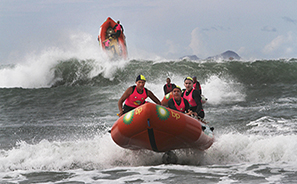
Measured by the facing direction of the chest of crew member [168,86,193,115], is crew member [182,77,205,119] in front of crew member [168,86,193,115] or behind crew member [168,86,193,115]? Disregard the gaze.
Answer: behind

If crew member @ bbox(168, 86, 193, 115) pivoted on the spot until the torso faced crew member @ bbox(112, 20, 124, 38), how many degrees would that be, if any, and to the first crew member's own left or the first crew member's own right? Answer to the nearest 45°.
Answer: approximately 180°

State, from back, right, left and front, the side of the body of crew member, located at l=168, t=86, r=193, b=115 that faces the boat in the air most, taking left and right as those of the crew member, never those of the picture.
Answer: back

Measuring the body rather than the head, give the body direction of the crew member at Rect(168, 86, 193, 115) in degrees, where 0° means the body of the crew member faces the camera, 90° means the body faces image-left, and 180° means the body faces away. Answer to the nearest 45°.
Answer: approximately 0°
